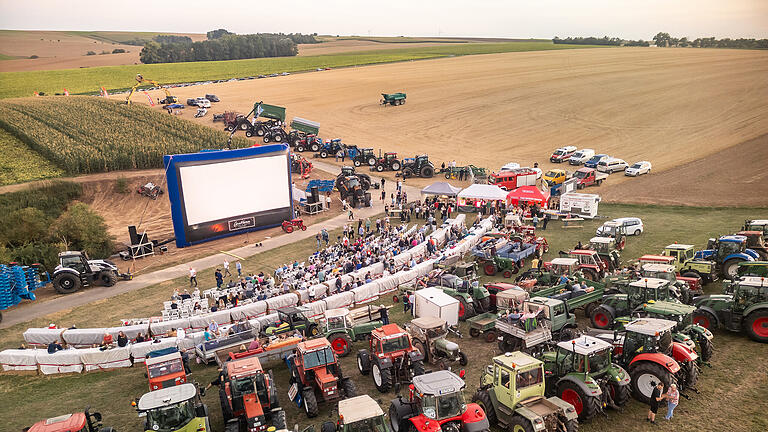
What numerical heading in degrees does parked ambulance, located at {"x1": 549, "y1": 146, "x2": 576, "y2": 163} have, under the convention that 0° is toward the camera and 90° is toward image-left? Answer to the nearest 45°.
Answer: approximately 45°

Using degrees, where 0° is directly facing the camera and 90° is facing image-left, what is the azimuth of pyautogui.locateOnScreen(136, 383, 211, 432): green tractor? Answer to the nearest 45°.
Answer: approximately 180°

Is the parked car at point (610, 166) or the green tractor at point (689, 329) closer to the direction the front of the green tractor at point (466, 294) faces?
the parked car

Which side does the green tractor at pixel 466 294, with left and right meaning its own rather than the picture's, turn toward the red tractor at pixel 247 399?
left

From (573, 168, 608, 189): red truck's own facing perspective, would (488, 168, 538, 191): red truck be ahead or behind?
ahead

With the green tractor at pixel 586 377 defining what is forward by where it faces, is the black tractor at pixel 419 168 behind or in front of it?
in front

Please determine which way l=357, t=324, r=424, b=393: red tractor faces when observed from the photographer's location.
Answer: facing away from the viewer and to the left of the viewer
